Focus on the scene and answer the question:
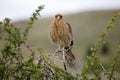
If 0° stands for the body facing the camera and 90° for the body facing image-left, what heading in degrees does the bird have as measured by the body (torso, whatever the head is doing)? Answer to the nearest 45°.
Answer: approximately 45°
